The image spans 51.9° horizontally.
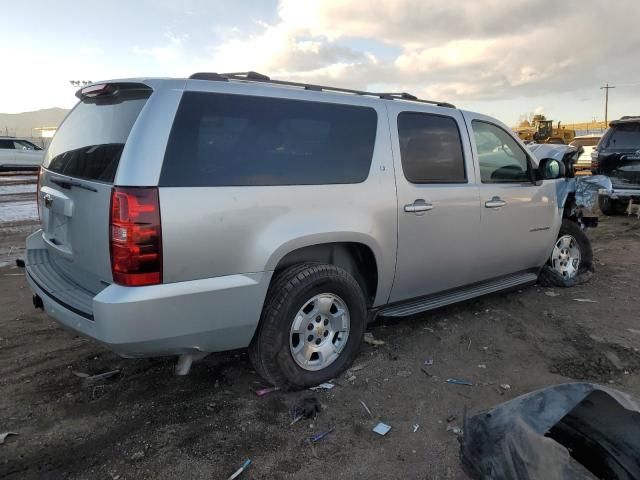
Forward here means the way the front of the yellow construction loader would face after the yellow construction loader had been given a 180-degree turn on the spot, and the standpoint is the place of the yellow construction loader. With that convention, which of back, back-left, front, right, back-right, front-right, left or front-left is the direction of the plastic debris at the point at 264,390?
right

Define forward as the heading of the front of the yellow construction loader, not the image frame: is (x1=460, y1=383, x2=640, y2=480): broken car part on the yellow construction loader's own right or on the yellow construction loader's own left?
on the yellow construction loader's own left

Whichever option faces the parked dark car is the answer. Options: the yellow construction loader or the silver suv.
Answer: the silver suv

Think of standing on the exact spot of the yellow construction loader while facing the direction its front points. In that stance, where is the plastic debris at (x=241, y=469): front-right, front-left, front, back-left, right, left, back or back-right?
left

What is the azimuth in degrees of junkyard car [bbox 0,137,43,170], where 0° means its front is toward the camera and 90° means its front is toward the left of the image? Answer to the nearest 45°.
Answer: approximately 270°

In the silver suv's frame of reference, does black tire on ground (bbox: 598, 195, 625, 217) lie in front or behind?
in front

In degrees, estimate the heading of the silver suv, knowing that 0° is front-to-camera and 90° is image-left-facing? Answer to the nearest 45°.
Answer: approximately 225°

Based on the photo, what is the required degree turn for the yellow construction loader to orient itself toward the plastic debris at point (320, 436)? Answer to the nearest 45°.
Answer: approximately 90° to its left

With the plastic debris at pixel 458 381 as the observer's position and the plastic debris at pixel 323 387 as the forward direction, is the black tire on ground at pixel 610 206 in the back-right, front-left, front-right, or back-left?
back-right

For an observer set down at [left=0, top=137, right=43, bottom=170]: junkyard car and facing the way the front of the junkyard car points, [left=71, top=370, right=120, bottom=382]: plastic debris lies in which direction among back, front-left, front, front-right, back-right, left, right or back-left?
right

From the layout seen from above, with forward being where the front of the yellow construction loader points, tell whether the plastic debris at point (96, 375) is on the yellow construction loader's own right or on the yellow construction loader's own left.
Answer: on the yellow construction loader's own left

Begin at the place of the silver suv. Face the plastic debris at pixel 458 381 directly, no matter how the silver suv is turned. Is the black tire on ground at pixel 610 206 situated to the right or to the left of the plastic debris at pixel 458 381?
left

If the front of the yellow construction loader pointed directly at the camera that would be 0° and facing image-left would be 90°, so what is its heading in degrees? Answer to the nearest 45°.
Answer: approximately 90°

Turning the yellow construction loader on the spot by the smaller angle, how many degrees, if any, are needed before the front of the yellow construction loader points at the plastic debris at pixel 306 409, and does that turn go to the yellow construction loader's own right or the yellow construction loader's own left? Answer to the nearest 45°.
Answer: approximately 90° to the yellow construction loader's own left
